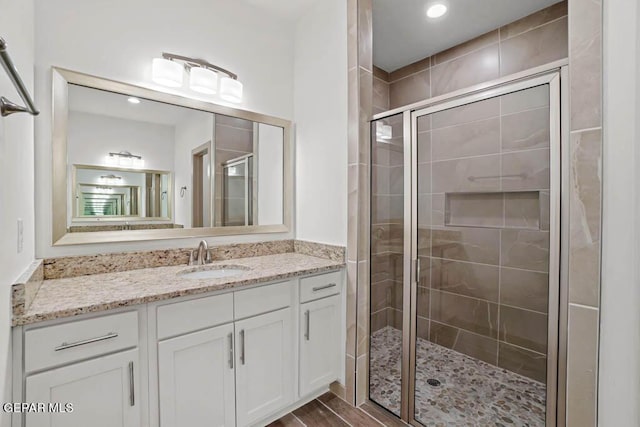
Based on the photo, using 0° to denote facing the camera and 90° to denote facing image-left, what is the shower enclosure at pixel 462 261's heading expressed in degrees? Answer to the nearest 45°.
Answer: approximately 45°
